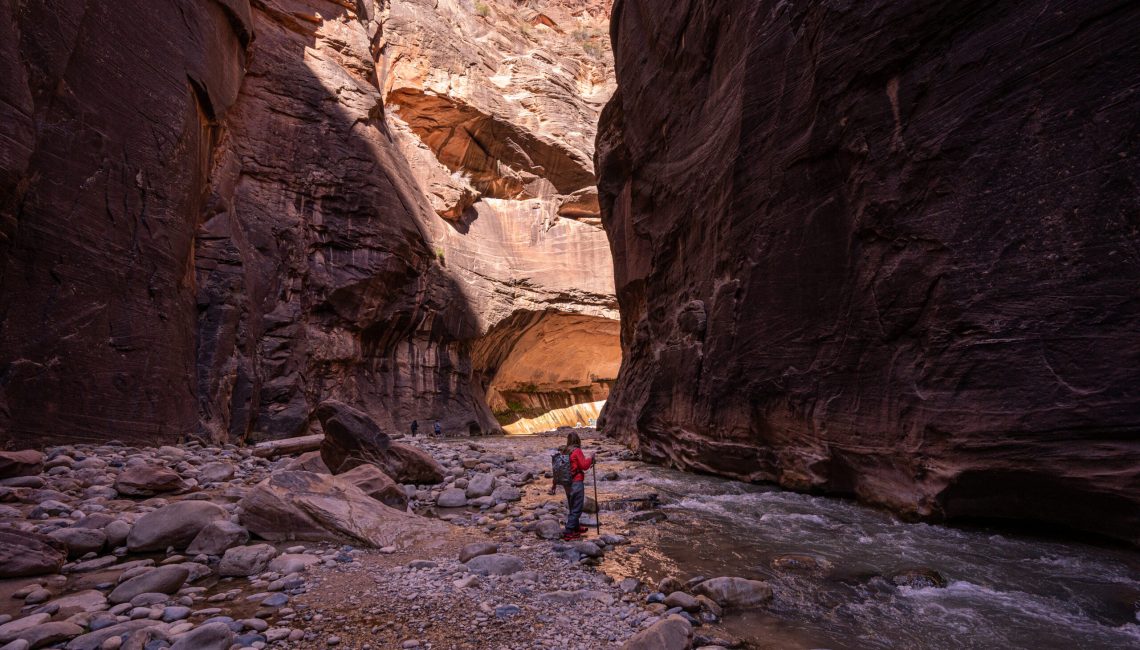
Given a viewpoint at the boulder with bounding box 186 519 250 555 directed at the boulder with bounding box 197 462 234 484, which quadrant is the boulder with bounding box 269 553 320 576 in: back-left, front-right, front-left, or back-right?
back-right

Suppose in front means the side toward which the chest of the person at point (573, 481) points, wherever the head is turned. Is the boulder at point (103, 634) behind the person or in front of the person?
behind

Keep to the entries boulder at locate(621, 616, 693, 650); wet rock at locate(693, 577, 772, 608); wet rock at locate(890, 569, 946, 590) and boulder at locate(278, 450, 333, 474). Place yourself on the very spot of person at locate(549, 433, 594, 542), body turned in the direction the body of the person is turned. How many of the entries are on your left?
1

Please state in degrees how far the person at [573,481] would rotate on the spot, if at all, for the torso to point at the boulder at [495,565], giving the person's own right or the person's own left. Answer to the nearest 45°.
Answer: approximately 180°

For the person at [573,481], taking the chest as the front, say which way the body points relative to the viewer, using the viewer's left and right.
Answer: facing away from the viewer and to the right of the viewer

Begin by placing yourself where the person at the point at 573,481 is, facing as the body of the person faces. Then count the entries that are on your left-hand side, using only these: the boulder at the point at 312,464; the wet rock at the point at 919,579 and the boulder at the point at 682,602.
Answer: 1

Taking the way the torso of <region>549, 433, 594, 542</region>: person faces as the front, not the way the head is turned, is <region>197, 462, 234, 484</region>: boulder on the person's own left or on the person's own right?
on the person's own left

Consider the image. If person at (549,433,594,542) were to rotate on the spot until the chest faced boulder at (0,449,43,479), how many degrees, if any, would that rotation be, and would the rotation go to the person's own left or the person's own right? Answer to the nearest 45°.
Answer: approximately 135° to the person's own left

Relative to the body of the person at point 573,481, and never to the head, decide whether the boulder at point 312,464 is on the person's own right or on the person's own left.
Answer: on the person's own left

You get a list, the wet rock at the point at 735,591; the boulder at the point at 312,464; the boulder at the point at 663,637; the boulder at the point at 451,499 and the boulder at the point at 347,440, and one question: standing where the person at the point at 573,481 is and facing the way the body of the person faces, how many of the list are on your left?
3
